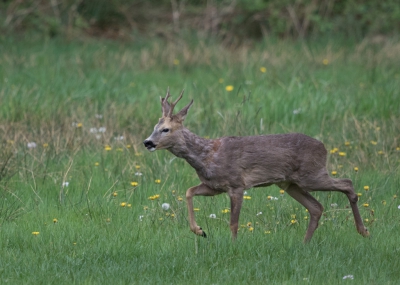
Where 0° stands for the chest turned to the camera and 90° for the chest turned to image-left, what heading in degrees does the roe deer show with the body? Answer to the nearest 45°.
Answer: approximately 90°
